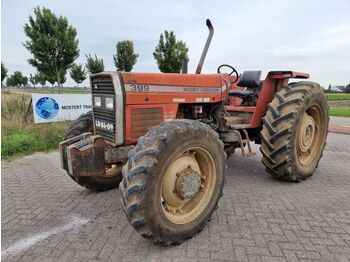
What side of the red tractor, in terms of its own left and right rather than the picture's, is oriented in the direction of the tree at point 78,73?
right

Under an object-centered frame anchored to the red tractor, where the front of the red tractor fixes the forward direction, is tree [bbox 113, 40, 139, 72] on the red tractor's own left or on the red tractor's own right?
on the red tractor's own right

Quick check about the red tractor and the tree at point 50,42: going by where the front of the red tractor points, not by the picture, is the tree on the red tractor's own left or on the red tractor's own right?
on the red tractor's own right

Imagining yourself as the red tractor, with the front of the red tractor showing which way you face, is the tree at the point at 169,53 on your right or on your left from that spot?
on your right

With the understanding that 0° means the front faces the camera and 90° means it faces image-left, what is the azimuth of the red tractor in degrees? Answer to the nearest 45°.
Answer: approximately 45°

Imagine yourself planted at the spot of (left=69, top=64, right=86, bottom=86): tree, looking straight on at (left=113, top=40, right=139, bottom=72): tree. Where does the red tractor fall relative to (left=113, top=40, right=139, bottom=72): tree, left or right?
right
